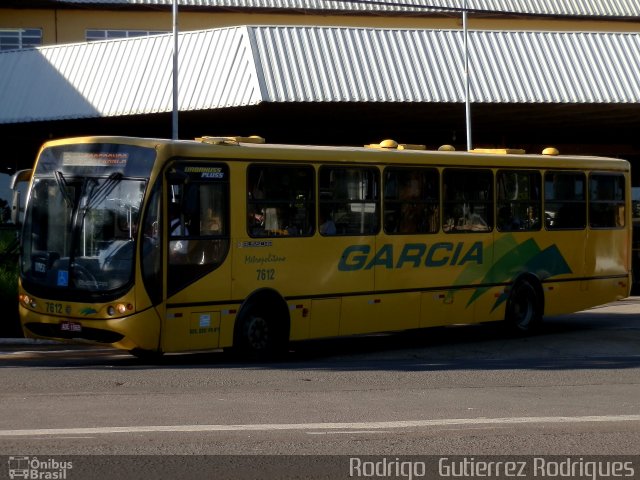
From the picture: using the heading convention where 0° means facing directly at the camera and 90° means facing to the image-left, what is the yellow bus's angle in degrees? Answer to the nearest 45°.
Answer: approximately 45°
